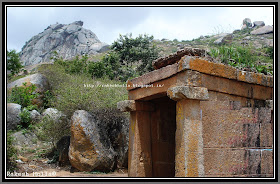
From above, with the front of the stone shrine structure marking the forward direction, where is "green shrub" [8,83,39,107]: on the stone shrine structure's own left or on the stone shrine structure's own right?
on the stone shrine structure's own right

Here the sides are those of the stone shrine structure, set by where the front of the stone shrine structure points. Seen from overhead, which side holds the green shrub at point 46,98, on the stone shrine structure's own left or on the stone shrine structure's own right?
on the stone shrine structure's own right

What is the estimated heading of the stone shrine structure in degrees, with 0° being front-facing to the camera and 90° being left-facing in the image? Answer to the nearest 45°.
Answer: approximately 45°

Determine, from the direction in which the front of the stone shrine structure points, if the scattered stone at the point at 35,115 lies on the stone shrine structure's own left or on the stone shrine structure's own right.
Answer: on the stone shrine structure's own right

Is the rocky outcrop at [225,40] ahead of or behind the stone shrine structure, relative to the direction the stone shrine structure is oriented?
behind

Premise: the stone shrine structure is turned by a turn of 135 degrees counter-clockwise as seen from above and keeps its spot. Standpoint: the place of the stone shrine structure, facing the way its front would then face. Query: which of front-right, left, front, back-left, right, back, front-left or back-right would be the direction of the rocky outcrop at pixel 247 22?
left
